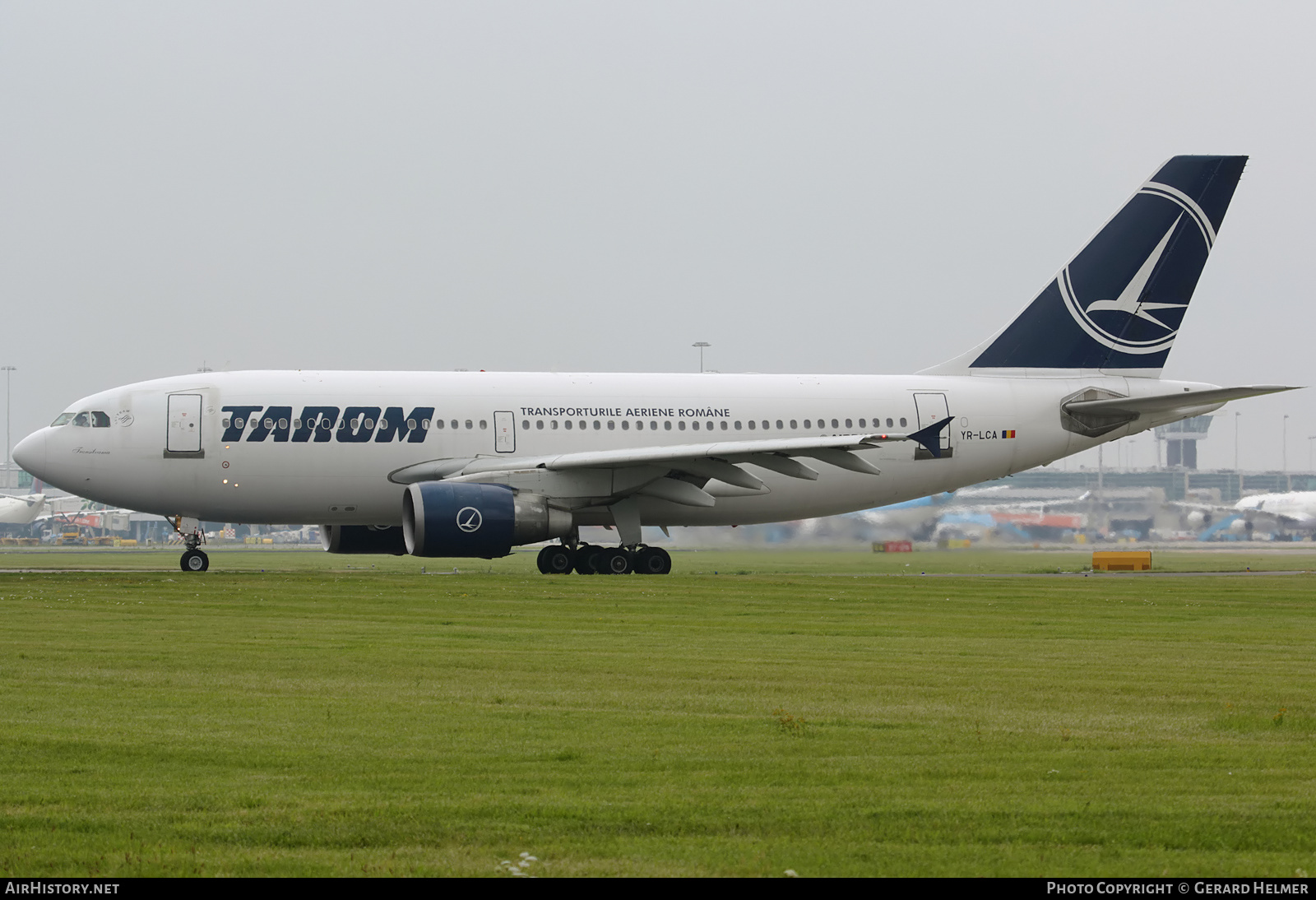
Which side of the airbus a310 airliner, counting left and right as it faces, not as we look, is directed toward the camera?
left
